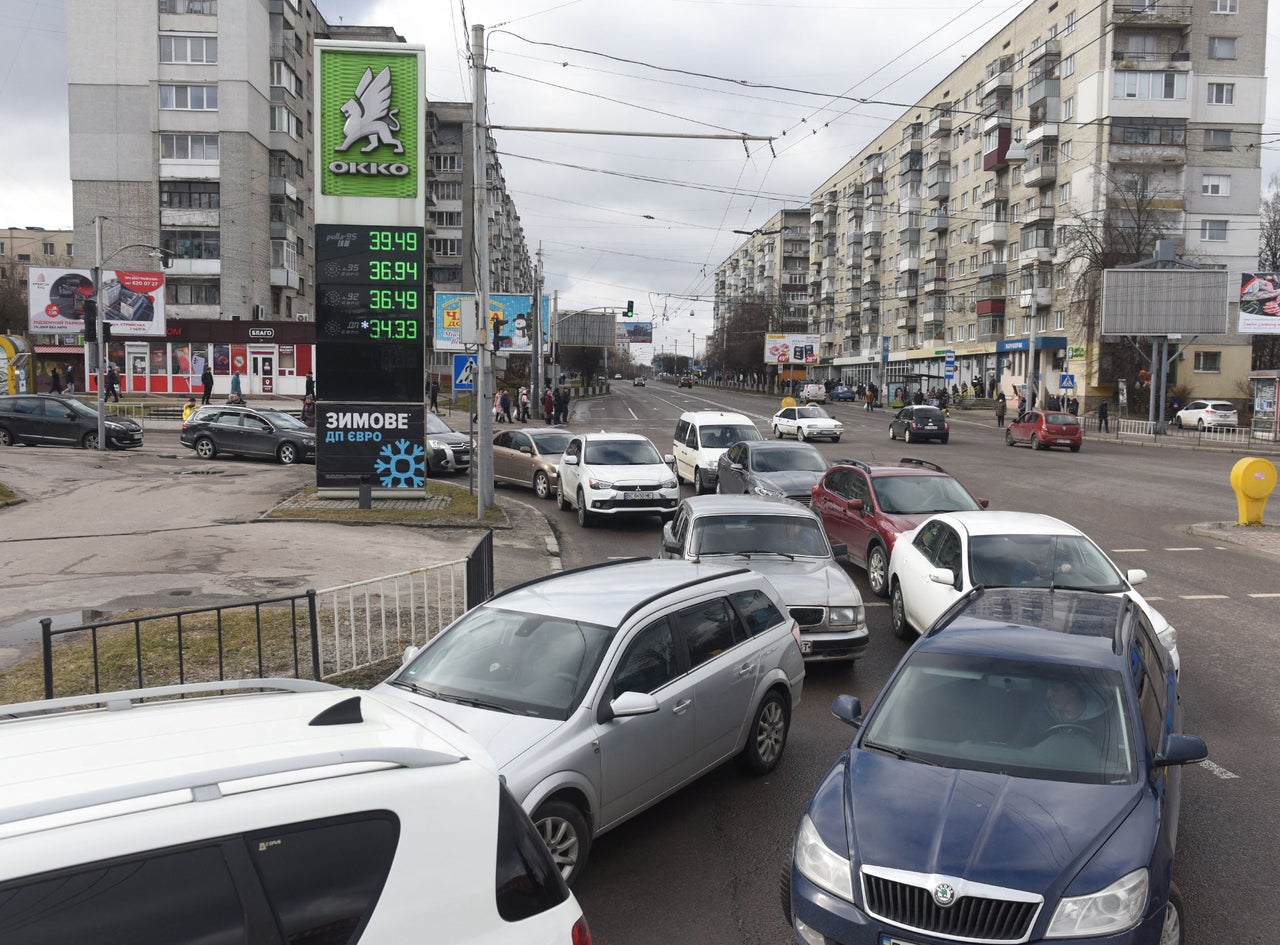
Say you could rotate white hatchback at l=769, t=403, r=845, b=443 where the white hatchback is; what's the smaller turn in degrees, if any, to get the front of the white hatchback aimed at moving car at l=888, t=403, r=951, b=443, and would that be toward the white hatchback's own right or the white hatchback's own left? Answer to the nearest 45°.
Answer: approximately 45° to the white hatchback's own left

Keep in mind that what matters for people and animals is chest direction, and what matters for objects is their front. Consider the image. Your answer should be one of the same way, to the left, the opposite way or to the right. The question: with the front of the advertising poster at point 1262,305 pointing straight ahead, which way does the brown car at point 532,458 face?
to the left

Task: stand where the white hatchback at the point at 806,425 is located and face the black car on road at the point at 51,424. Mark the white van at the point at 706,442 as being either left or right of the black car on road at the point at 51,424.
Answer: left

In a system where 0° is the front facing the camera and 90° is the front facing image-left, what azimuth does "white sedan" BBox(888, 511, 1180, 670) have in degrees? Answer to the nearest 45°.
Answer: approximately 315°

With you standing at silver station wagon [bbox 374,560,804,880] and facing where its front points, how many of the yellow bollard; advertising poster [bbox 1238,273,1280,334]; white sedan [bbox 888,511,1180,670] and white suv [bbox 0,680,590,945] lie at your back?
3

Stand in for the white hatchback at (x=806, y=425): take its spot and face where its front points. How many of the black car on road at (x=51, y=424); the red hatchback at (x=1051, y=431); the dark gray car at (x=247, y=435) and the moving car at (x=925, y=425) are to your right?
2

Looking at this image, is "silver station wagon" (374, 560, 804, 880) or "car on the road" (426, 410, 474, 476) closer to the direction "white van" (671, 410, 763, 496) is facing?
the silver station wagon

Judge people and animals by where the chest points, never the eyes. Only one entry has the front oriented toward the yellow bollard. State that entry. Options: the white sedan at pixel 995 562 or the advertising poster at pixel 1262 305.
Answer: the advertising poster
